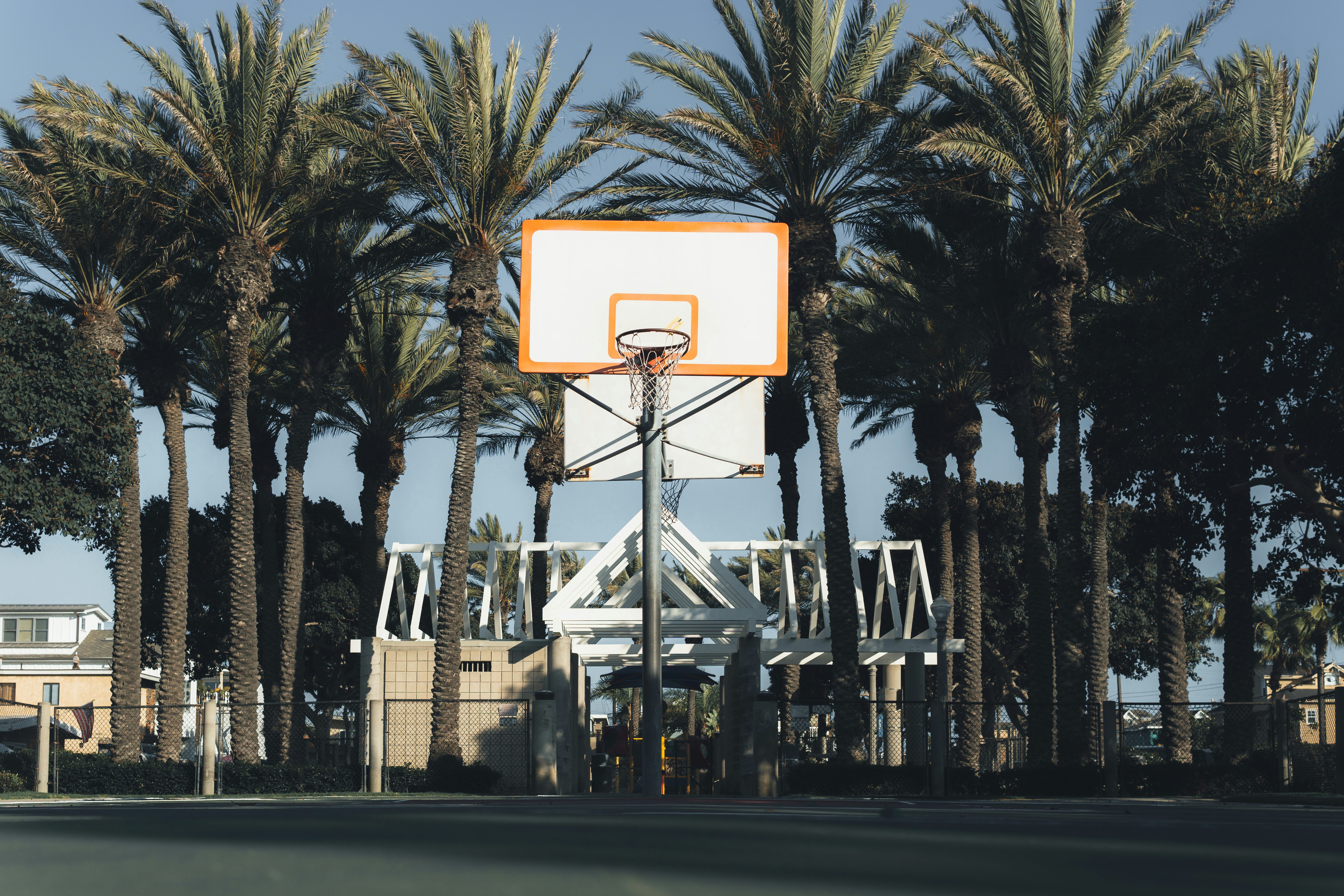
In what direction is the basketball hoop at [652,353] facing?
toward the camera

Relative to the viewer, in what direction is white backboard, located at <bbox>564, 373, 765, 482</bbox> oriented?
away from the camera

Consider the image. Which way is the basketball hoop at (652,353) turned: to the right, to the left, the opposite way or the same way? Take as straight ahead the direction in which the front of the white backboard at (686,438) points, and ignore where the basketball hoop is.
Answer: the opposite way

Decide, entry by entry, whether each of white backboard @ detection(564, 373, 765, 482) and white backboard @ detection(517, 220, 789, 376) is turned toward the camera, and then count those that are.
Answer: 1

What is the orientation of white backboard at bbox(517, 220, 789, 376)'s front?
toward the camera

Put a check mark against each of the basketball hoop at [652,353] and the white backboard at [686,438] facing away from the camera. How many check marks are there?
1

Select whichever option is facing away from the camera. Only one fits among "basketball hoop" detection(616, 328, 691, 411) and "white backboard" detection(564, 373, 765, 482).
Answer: the white backboard

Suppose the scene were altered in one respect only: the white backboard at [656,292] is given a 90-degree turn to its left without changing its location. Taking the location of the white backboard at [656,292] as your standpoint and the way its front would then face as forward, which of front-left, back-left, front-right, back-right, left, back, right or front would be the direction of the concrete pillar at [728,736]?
left

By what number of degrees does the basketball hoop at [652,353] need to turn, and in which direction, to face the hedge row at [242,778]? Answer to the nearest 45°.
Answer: approximately 135° to its right

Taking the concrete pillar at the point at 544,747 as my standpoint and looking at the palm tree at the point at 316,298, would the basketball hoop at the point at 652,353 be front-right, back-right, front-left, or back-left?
back-left

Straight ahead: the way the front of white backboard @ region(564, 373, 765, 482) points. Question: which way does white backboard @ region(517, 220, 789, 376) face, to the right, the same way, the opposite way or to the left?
the opposite way

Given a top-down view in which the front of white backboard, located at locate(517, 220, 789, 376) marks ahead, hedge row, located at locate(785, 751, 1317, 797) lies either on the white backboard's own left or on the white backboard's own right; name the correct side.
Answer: on the white backboard's own left
